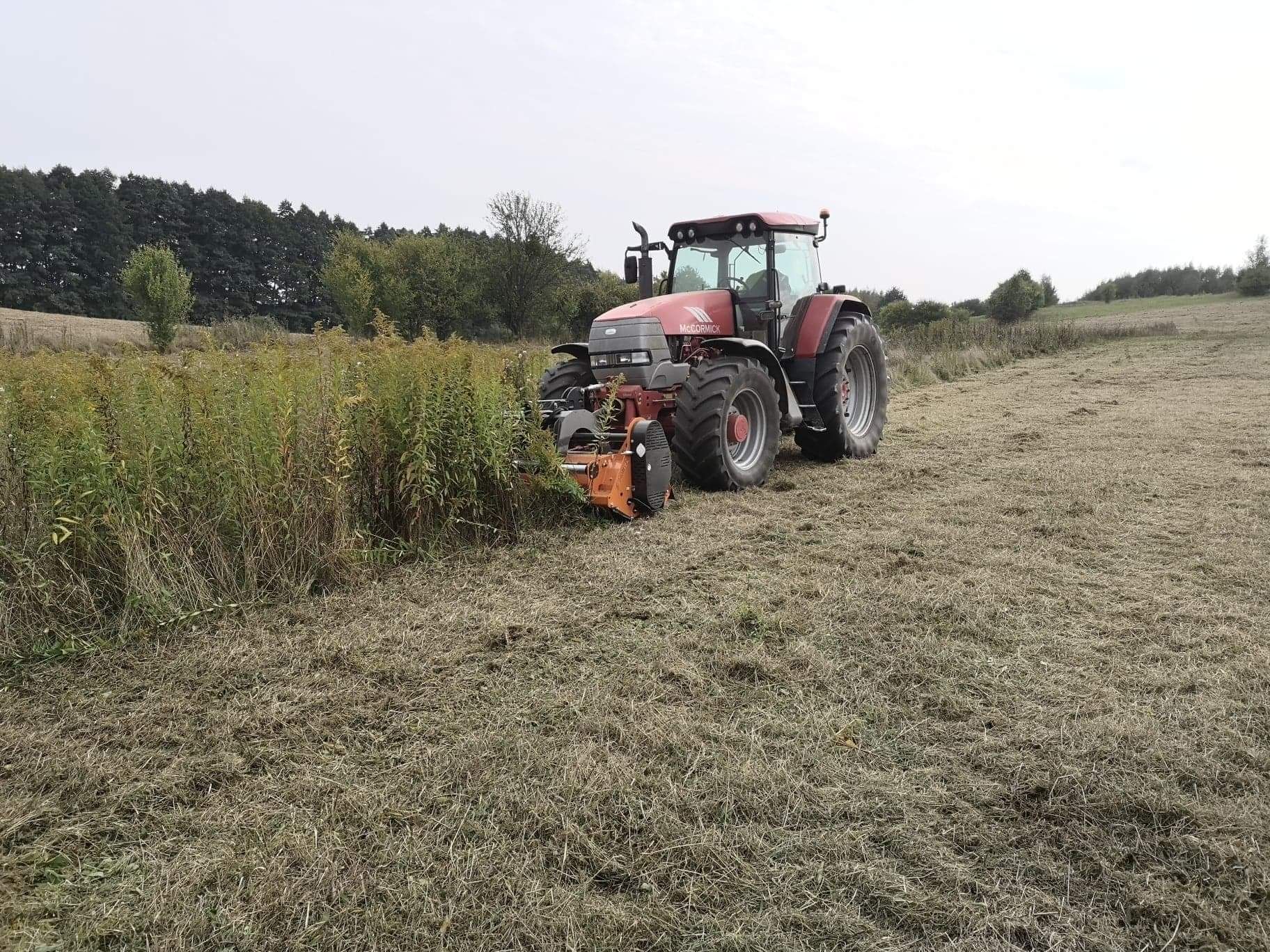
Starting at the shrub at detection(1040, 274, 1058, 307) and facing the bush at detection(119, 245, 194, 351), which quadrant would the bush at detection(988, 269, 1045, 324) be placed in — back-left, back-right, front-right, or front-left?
front-left

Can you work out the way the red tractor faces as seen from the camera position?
facing the viewer and to the left of the viewer

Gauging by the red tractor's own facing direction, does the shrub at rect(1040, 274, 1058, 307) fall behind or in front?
behind

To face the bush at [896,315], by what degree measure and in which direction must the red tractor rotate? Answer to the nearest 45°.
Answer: approximately 135° to its right

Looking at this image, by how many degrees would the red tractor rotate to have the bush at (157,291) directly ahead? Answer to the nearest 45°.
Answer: approximately 90° to its right

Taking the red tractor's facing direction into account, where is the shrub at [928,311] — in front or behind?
behind

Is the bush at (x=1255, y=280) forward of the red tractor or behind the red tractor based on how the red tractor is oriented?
behind

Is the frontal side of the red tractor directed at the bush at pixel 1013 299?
no
